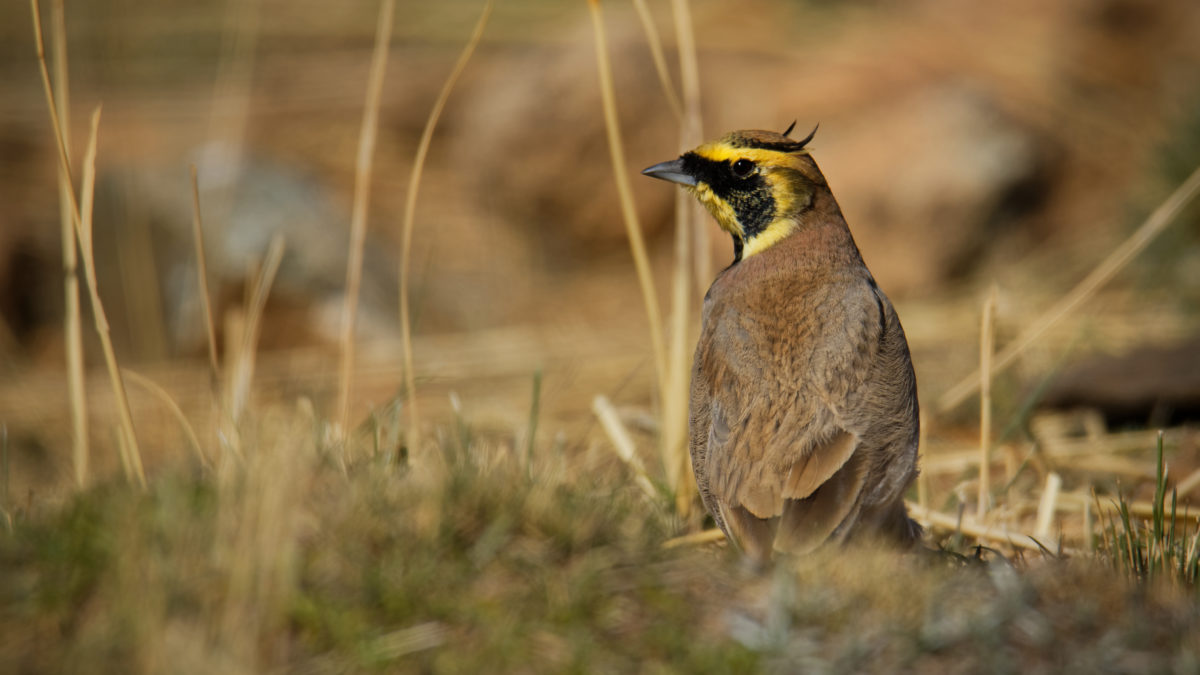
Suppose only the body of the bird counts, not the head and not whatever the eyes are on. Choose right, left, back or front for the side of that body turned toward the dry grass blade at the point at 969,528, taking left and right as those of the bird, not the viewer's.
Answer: right

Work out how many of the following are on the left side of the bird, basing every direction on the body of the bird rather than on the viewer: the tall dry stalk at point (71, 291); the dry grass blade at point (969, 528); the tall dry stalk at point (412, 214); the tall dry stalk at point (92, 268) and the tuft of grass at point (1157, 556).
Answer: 3

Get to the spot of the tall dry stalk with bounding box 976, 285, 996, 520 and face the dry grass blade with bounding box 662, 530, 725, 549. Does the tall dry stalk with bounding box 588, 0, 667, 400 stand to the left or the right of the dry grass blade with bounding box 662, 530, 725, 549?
right

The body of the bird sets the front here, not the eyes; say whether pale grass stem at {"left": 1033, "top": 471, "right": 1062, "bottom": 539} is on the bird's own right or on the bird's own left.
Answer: on the bird's own right

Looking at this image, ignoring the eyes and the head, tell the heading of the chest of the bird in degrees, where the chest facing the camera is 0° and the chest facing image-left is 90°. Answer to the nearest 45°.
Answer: approximately 180°

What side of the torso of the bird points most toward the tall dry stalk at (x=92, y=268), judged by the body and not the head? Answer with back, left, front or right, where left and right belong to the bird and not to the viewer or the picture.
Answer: left

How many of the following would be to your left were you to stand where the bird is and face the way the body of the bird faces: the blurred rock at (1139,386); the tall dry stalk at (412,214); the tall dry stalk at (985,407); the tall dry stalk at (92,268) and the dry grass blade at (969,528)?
2

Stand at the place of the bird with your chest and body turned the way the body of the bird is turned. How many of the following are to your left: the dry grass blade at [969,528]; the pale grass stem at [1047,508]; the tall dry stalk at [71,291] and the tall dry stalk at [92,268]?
2

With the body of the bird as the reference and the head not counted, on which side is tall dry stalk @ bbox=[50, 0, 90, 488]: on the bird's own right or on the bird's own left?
on the bird's own left

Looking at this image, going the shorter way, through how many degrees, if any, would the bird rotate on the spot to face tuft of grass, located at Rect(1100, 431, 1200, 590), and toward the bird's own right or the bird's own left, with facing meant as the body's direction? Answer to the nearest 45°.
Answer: approximately 135° to the bird's own right

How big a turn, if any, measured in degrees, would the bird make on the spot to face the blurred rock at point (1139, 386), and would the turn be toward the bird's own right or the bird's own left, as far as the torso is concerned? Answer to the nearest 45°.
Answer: approximately 45° to the bird's own right

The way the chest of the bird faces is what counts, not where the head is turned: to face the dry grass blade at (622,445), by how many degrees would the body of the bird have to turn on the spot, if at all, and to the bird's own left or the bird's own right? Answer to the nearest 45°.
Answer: approximately 45° to the bird's own left

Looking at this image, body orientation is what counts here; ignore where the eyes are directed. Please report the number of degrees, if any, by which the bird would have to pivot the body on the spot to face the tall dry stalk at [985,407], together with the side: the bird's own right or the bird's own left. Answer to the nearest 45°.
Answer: approximately 45° to the bird's own right

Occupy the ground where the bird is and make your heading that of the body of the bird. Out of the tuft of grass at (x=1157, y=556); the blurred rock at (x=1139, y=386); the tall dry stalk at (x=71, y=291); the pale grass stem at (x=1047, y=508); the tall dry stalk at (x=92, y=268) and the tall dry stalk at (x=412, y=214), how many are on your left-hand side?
3

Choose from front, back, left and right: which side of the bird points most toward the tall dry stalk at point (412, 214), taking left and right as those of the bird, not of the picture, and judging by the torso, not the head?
left
